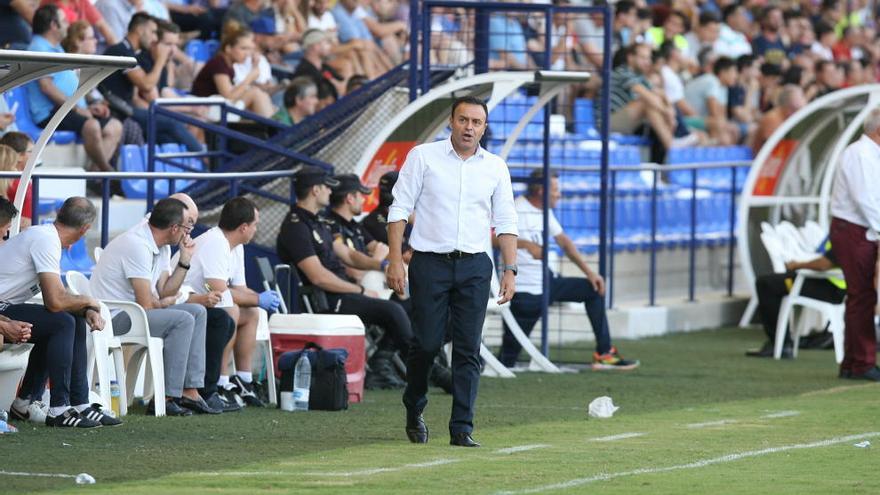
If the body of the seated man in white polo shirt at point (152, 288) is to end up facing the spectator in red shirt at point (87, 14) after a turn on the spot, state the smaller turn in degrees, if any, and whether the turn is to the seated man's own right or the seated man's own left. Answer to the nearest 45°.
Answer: approximately 90° to the seated man's own left

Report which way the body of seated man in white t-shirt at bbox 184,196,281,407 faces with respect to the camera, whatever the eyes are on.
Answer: to the viewer's right

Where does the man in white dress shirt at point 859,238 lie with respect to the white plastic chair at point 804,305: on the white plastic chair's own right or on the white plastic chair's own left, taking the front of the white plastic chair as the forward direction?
on the white plastic chair's own left

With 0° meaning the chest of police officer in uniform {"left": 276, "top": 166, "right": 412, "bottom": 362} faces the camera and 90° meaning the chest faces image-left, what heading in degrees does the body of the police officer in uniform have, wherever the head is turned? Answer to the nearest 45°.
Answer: approximately 270°

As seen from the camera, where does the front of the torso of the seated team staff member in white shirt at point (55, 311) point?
to the viewer's right

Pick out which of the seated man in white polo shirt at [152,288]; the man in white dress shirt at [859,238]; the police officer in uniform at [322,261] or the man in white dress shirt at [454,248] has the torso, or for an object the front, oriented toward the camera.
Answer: the man in white dress shirt at [454,248]

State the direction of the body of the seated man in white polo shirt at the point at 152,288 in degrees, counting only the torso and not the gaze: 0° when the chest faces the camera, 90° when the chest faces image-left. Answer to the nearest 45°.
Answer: approximately 270°
